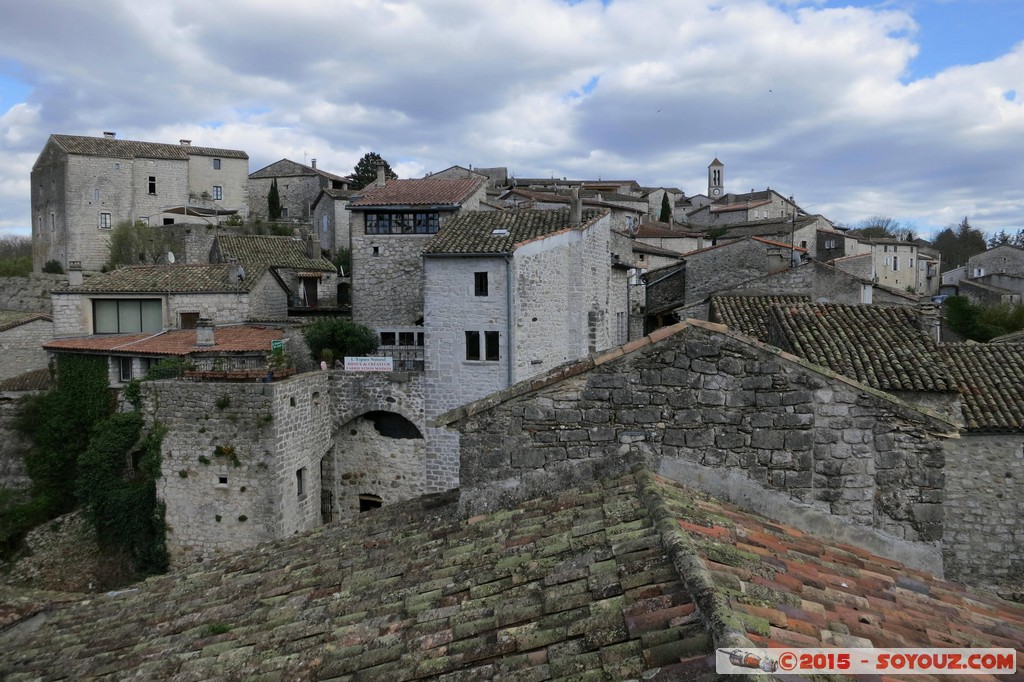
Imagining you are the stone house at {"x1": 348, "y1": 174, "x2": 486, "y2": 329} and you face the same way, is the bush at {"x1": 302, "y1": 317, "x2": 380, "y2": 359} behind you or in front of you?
in front

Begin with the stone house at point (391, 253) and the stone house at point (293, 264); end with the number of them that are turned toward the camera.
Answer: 2

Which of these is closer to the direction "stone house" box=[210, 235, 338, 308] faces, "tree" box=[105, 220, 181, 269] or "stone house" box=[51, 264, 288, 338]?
the stone house

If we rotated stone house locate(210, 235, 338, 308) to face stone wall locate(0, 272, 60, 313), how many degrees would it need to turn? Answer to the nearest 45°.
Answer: approximately 135° to its right

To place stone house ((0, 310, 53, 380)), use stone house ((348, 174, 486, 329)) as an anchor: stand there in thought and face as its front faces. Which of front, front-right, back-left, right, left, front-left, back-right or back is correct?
right

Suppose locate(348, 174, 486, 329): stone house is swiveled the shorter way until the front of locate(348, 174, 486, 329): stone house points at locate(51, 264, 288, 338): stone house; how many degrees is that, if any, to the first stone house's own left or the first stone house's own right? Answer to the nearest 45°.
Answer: approximately 90° to the first stone house's own right

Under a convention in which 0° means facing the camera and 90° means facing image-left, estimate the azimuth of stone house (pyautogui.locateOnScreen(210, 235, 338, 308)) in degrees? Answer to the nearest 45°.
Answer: approximately 0°

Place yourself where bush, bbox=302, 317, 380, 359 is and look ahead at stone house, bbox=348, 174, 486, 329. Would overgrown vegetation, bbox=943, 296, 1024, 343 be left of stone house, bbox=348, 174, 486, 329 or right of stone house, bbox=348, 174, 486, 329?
right

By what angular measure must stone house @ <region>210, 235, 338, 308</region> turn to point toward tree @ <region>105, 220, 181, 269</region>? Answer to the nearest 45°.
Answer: approximately 135° to its right

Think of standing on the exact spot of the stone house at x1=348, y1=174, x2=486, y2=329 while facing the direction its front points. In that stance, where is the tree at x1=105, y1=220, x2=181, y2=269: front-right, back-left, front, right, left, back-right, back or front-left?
back-right

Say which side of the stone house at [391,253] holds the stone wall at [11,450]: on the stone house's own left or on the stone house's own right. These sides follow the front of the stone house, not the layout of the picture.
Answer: on the stone house's own right
